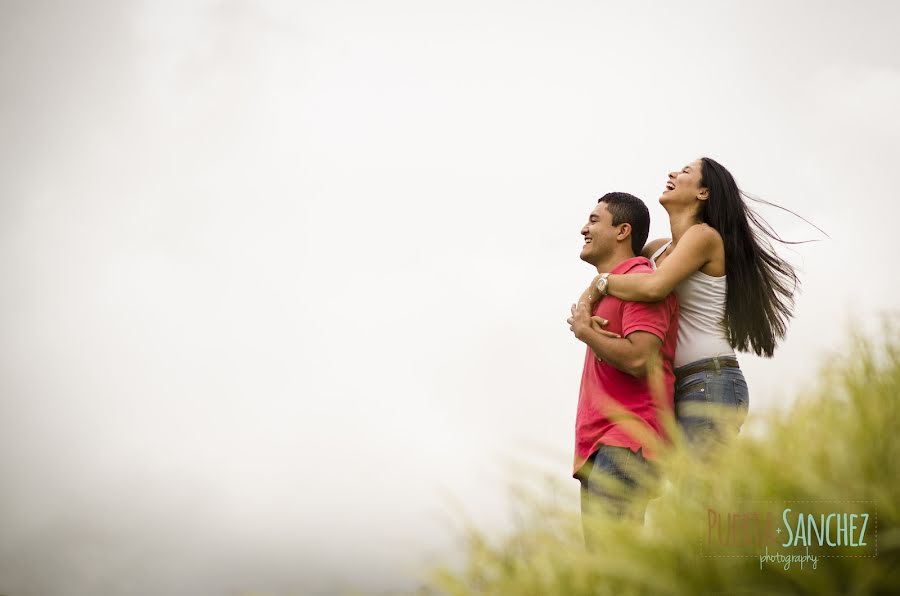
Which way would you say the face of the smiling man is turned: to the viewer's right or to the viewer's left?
to the viewer's left

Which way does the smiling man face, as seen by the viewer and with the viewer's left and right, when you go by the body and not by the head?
facing to the left of the viewer

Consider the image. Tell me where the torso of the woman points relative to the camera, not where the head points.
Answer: to the viewer's left
